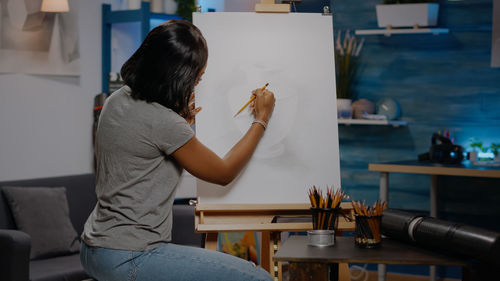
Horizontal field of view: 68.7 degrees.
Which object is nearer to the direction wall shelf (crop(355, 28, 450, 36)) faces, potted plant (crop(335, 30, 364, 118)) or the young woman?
the young woman

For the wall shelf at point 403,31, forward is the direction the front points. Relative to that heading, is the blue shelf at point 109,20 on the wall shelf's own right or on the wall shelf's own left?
on the wall shelf's own right

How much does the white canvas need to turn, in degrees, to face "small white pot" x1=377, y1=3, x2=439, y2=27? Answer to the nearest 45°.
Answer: approximately 135° to its left

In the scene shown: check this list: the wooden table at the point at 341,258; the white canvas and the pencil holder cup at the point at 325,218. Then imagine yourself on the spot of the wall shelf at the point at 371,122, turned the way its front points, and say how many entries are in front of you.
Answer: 3

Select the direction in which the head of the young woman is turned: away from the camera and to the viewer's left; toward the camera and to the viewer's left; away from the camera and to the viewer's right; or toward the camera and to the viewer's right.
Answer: away from the camera and to the viewer's right

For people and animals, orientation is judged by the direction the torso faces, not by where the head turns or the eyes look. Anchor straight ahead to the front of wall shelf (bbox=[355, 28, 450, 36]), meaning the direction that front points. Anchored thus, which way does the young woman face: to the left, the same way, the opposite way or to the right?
the opposite way

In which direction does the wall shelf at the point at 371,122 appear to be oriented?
toward the camera

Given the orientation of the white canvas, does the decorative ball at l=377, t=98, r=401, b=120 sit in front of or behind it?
behind

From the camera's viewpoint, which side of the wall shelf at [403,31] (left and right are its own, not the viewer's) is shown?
front

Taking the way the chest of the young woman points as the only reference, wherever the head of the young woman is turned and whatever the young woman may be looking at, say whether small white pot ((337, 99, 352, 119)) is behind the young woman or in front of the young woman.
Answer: in front

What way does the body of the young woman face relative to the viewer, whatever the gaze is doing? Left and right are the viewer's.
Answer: facing away from the viewer and to the right of the viewer

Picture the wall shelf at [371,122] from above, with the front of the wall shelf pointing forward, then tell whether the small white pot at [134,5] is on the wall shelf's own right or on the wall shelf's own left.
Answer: on the wall shelf's own right

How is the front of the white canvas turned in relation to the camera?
facing the viewer
